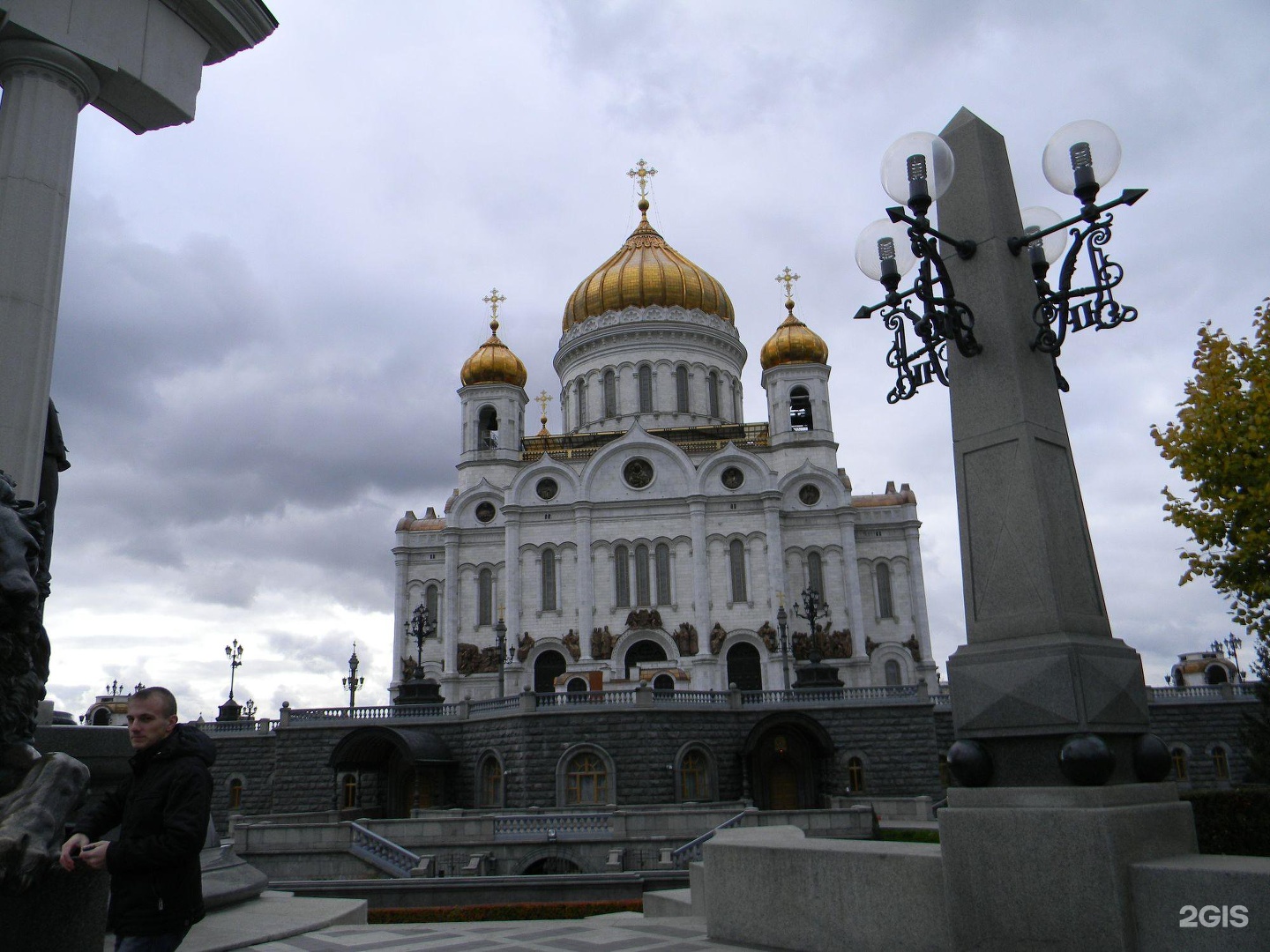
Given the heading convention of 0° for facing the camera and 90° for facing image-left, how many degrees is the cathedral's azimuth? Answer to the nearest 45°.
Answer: approximately 0°

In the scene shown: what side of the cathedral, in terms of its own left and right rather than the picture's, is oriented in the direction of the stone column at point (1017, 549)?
front

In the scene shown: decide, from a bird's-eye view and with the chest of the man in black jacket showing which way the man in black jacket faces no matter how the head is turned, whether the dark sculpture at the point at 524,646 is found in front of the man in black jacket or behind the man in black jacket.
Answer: behind

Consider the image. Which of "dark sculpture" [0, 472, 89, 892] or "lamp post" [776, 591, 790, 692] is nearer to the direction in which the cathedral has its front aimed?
the dark sculpture

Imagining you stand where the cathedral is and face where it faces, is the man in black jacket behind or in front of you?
in front

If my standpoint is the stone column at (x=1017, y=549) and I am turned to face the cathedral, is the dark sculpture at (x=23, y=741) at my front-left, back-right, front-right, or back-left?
back-left

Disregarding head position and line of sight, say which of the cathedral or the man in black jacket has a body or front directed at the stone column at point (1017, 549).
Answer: the cathedral

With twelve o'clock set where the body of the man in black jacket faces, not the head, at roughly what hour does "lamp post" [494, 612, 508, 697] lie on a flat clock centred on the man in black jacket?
The lamp post is roughly at 5 o'clock from the man in black jacket.

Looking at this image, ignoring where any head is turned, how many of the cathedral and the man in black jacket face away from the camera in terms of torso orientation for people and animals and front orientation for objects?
0
